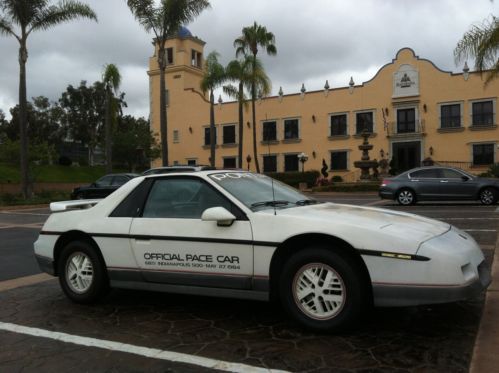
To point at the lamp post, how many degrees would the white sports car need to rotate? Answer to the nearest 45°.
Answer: approximately 135° to its left

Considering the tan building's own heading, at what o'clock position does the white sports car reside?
The white sports car is roughly at 11 o'clock from the tan building.

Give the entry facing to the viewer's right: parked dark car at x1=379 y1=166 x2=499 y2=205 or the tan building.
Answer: the parked dark car

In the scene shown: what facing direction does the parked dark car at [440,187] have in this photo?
to the viewer's right

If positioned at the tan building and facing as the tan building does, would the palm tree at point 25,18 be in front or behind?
in front

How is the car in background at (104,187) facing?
to the viewer's left

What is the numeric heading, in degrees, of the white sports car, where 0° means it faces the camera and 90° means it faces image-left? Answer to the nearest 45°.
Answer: approximately 315°

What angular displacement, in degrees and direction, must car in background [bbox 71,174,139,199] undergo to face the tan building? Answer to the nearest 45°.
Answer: approximately 135° to its right

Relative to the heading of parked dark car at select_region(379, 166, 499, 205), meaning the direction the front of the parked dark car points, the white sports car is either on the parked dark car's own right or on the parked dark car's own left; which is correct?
on the parked dark car's own right
